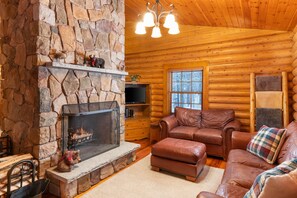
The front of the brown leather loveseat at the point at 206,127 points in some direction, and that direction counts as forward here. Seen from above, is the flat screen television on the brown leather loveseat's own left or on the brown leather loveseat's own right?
on the brown leather loveseat's own right

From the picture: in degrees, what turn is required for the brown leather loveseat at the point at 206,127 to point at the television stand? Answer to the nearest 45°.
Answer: approximately 45° to its right

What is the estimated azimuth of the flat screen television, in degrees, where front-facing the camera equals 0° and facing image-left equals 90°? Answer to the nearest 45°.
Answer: approximately 315°

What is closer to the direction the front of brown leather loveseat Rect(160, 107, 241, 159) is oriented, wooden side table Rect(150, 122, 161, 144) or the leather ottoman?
the leather ottoman
